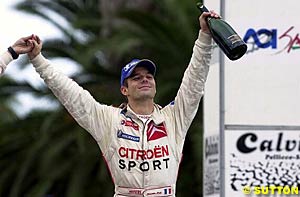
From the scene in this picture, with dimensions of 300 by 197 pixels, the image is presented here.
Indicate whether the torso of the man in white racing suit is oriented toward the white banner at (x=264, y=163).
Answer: no

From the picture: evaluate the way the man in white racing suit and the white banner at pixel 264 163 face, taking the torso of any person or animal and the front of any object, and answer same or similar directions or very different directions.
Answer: same or similar directions

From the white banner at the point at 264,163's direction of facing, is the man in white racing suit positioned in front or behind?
in front

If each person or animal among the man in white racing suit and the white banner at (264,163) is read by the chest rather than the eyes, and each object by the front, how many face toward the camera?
2

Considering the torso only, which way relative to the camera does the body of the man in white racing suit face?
toward the camera
